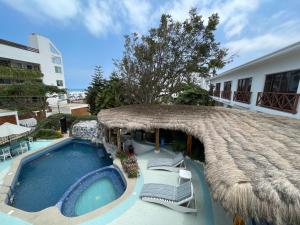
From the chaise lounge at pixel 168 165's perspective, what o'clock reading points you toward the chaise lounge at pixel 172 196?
the chaise lounge at pixel 172 196 is roughly at 9 o'clock from the chaise lounge at pixel 168 165.

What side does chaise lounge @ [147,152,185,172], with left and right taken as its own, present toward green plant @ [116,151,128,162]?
front

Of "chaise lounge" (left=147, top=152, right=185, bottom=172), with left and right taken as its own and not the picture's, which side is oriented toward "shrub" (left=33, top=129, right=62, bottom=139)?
front

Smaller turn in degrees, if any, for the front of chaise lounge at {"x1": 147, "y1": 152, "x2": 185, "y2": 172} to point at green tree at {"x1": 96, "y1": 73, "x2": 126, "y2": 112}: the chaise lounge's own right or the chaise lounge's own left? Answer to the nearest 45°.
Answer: approximately 45° to the chaise lounge's own right

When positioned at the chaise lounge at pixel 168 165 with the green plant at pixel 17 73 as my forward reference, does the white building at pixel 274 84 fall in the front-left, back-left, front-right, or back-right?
back-right

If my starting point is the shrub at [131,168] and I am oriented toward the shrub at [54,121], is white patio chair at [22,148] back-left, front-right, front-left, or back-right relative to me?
front-left

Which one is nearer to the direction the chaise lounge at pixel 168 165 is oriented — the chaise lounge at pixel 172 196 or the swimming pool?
the swimming pool

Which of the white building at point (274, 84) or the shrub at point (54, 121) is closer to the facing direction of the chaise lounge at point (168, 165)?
the shrub

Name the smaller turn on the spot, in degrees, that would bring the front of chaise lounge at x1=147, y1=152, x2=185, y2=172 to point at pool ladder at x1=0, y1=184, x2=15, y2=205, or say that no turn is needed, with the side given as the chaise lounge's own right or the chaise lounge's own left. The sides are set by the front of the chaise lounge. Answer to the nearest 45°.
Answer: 0° — it already faces it

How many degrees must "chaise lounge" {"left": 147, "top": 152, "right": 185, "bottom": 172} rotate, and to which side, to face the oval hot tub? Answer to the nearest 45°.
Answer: approximately 45° to its left

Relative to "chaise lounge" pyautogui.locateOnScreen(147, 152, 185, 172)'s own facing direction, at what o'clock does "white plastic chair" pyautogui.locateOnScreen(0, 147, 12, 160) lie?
The white plastic chair is roughly at 12 o'clock from the chaise lounge.

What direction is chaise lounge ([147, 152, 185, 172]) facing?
to the viewer's left

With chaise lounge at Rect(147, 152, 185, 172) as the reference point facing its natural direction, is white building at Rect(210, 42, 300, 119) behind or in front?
behind

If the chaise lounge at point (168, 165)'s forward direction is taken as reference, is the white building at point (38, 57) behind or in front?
in front
